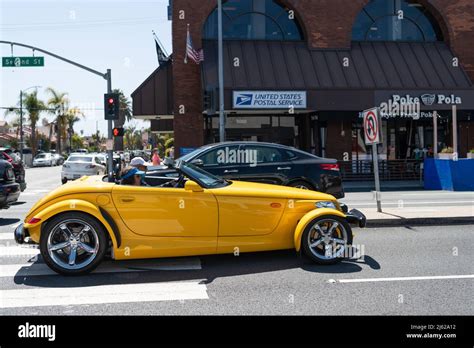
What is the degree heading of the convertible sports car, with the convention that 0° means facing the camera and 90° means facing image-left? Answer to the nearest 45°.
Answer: approximately 270°

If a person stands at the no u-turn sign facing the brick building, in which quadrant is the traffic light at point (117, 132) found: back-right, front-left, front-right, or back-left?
front-left

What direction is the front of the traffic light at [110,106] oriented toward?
toward the camera

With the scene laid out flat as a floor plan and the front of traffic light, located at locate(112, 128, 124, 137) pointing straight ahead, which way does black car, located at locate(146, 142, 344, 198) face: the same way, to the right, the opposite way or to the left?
to the right

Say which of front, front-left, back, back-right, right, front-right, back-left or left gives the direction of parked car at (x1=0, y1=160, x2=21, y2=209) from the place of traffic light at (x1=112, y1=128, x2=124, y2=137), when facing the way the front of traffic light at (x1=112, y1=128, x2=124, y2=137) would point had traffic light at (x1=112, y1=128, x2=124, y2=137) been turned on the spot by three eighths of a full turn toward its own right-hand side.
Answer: back-left

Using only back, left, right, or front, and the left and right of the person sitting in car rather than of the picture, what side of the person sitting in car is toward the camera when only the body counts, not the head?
right

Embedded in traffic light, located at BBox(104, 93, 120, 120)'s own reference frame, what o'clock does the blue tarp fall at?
The blue tarp is roughly at 10 o'clock from the traffic light.

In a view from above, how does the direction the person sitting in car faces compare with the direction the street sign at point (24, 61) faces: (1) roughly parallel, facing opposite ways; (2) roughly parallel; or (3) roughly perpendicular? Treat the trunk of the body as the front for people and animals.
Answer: roughly perpendicular

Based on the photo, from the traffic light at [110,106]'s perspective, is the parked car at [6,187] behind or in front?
in front

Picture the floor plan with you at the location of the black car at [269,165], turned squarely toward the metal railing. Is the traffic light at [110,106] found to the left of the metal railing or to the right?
left

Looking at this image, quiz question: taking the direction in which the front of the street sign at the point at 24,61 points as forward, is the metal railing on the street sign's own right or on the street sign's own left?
on the street sign's own left

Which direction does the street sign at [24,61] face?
toward the camera

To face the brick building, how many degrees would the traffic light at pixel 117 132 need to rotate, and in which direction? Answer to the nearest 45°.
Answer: approximately 90° to its left

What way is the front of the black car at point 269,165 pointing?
to the viewer's left

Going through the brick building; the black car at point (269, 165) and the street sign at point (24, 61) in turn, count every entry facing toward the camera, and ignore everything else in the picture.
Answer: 2

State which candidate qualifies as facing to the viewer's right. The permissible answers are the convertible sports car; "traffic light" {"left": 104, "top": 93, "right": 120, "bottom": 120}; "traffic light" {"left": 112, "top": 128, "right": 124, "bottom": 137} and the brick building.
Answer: the convertible sports car

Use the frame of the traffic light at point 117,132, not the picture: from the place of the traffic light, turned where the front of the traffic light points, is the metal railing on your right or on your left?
on your left
